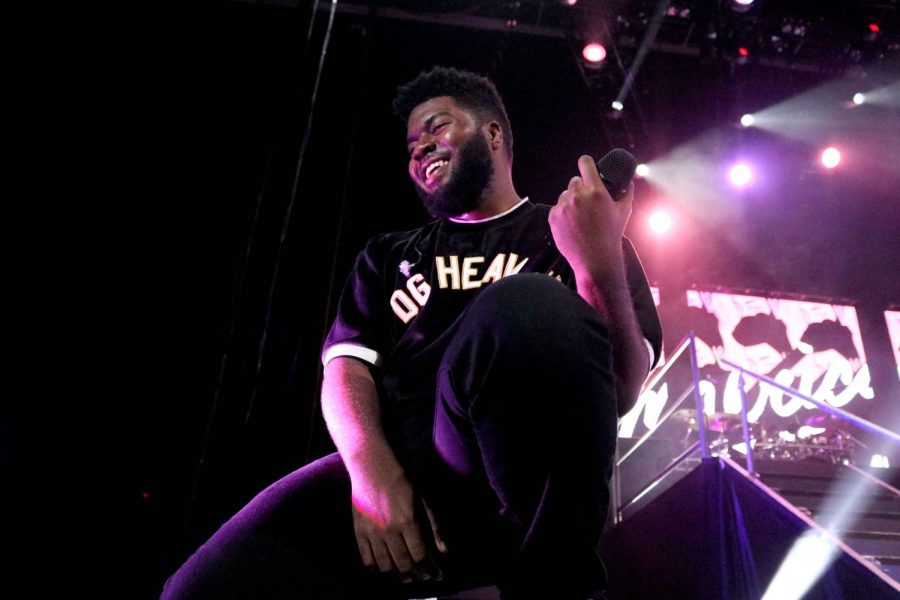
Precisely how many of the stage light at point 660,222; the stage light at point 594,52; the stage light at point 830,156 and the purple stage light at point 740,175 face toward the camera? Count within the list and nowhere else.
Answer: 4

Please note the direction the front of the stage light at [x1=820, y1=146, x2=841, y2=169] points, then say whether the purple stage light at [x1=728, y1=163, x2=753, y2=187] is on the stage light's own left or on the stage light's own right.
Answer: on the stage light's own right

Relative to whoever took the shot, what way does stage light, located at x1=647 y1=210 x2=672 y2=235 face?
facing the viewer

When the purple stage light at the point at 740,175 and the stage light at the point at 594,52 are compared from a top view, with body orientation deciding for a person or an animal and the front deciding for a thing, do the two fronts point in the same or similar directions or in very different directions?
same or similar directions

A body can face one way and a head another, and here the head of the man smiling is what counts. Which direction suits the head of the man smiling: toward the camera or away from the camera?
toward the camera

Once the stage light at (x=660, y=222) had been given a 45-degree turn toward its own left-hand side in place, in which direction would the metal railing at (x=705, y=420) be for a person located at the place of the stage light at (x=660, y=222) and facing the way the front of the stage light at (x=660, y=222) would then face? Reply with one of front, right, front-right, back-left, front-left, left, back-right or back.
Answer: front-right

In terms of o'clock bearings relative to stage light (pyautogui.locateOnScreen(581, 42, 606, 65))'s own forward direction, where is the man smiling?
The man smiling is roughly at 12 o'clock from the stage light.

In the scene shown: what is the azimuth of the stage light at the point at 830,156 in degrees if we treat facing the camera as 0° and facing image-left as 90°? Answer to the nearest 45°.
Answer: approximately 0°

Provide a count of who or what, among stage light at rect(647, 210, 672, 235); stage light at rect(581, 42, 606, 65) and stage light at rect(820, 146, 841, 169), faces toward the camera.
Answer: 3

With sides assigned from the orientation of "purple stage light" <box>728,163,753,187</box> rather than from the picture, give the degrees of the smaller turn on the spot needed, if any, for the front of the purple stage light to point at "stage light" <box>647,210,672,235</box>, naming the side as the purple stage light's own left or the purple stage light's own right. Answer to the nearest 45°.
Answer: approximately 90° to the purple stage light's own right

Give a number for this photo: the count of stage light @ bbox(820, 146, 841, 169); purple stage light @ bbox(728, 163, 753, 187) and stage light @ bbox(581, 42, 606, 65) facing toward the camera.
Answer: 3

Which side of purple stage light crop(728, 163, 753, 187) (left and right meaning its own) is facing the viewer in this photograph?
front
